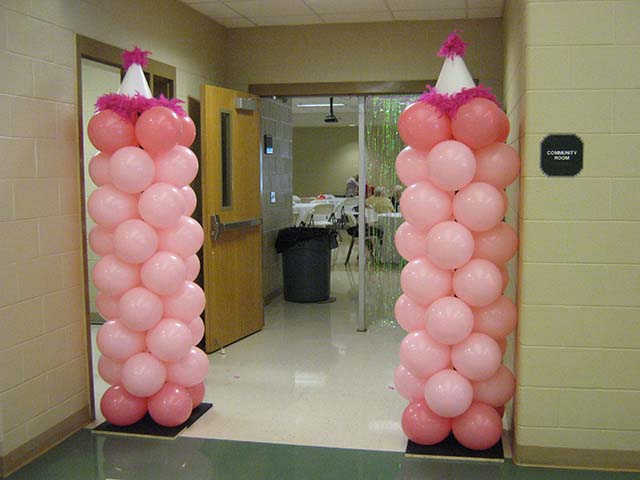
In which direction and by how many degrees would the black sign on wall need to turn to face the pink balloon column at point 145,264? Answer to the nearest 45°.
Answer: approximately 90° to its right

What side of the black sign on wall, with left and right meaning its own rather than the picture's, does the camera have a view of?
front

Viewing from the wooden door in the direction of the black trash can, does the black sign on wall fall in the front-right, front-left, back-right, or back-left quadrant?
back-right

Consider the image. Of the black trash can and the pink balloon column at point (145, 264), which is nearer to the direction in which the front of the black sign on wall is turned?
the pink balloon column

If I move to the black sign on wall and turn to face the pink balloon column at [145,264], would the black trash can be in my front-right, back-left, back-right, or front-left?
front-right
